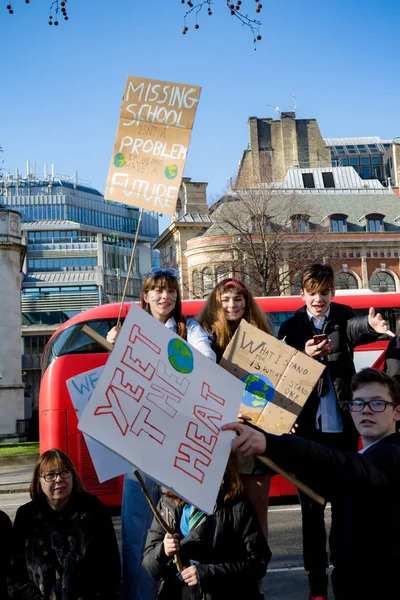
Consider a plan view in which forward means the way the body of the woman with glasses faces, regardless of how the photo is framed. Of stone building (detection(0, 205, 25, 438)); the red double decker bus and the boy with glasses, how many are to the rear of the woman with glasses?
2

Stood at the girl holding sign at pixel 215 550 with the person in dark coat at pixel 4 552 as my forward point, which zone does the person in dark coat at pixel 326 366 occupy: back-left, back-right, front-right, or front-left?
back-right

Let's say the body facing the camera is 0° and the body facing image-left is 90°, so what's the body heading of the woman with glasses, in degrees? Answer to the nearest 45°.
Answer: approximately 0°

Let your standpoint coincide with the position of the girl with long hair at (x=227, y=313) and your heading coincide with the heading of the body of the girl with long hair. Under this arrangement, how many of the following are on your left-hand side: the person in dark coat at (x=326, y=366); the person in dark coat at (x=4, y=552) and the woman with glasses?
1

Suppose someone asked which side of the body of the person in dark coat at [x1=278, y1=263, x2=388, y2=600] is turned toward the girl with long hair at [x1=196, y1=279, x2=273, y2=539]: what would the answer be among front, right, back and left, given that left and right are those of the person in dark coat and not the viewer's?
right

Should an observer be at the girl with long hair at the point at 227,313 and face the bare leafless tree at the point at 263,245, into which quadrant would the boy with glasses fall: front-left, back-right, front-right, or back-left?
back-right
